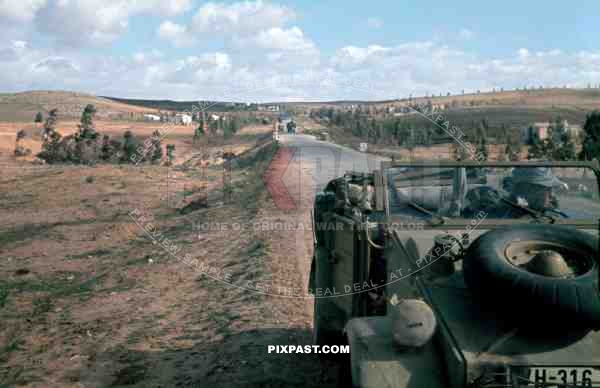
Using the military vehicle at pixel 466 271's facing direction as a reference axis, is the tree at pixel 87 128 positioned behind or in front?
behind

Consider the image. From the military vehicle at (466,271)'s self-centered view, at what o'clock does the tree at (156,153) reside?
The tree is roughly at 5 o'clock from the military vehicle.

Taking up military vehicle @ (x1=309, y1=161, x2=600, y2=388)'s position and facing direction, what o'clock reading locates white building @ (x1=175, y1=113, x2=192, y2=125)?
The white building is roughly at 5 o'clock from the military vehicle.

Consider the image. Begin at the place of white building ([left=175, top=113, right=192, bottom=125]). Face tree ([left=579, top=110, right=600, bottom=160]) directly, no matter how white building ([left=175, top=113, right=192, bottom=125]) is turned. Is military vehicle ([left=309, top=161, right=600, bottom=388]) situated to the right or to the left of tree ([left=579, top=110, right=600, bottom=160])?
right

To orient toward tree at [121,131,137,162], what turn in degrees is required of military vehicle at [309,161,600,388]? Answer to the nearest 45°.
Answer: approximately 135° to its right

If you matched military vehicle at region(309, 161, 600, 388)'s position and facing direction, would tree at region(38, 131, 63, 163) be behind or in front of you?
behind

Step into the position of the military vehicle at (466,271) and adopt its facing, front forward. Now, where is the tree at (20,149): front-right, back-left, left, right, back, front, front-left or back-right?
back-right

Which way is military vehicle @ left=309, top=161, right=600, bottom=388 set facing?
toward the camera

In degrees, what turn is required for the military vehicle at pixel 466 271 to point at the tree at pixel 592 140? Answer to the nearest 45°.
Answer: approximately 180°
